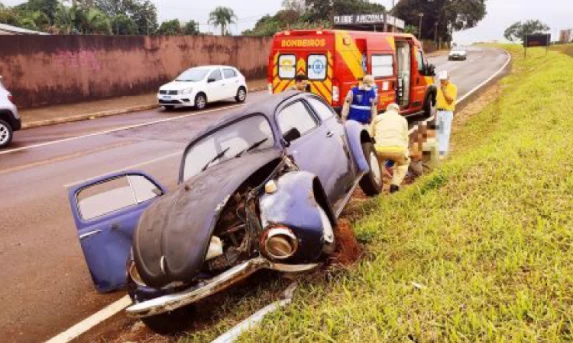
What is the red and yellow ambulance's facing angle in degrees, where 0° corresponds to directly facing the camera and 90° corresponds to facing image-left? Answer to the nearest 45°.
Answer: approximately 225°

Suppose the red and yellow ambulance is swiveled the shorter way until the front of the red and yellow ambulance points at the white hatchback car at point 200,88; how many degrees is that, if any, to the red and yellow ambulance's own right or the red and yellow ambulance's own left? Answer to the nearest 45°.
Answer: approximately 90° to the red and yellow ambulance's own left

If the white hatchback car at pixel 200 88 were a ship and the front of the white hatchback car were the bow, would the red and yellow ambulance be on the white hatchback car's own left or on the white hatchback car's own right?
on the white hatchback car's own left

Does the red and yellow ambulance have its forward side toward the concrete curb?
no

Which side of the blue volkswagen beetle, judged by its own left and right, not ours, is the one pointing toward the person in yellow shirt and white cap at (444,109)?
back

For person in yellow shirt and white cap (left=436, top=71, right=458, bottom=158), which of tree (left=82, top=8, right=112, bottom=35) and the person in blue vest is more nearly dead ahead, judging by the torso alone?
the person in blue vest

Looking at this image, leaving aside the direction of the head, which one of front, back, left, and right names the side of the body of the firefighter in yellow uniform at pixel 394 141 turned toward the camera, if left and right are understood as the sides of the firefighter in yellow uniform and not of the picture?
back

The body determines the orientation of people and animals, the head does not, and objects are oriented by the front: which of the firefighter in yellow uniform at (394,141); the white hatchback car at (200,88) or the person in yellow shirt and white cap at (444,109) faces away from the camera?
the firefighter in yellow uniform at (394,141)

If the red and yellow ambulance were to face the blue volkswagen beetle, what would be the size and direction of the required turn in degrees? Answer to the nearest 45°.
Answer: approximately 135° to its right
